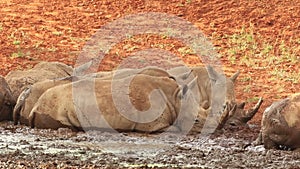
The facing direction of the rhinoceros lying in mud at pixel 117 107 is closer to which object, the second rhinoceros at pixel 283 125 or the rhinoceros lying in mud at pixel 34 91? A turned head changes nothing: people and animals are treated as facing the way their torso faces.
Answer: the second rhinoceros

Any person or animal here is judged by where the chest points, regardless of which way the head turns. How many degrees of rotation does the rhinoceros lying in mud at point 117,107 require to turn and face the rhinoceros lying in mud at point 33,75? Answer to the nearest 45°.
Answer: approximately 135° to its left

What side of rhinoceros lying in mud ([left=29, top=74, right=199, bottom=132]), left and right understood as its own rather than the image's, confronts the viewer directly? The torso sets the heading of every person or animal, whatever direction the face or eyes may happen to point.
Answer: right
